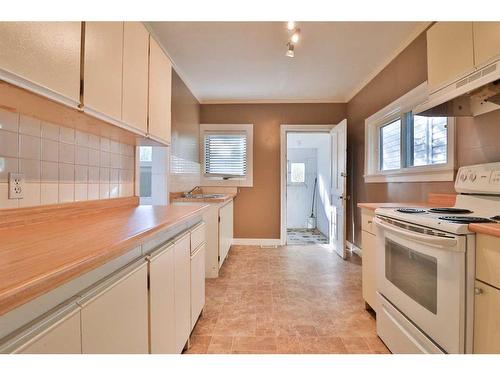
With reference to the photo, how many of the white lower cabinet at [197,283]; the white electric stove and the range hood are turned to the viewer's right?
1

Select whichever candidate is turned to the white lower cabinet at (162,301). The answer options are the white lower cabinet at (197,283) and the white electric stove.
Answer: the white electric stove

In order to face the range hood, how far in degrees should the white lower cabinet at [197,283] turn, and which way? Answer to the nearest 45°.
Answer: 0° — it already faces it

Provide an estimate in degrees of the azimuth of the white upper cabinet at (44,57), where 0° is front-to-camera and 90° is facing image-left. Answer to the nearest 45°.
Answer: approximately 315°

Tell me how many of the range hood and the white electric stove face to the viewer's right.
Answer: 0

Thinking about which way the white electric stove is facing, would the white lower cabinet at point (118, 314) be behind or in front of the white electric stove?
in front

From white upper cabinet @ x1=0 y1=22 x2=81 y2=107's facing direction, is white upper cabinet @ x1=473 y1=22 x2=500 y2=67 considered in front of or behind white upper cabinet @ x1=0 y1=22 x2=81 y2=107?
in front

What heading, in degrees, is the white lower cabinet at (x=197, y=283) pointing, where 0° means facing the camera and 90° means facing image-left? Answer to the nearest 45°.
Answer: approximately 270°

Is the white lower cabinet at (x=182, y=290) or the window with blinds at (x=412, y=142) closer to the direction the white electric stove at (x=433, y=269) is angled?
the white lower cabinet

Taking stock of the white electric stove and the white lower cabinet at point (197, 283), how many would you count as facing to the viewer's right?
1

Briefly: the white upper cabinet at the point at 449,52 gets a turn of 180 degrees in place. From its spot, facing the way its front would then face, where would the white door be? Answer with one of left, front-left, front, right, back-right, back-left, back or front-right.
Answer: left
